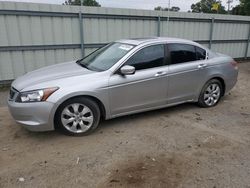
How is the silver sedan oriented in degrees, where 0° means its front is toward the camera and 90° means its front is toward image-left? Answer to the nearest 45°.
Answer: approximately 45°

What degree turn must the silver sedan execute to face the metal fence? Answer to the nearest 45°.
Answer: approximately 90° to its right
